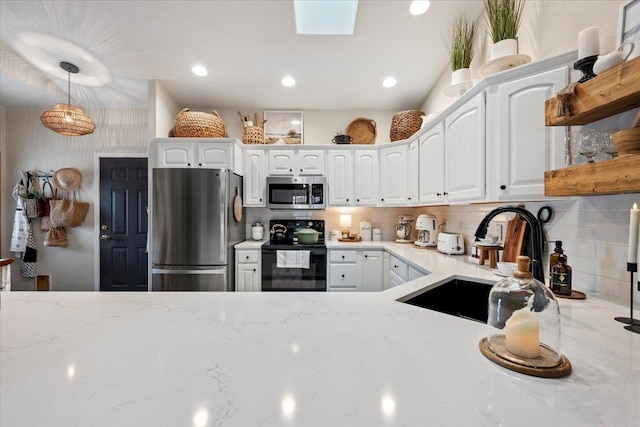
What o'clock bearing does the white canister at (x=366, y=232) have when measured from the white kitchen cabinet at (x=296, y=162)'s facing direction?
The white canister is roughly at 9 o'clock from the white kitchen cabinet.

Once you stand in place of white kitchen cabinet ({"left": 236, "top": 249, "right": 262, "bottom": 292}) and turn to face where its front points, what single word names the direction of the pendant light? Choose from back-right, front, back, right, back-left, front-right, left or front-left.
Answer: right

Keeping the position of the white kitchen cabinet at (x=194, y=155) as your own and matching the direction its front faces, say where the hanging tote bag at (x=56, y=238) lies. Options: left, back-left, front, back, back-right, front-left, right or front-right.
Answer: back-right

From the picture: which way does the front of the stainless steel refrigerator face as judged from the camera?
facing the viewer

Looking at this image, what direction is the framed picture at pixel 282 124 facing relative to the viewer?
toward the camera

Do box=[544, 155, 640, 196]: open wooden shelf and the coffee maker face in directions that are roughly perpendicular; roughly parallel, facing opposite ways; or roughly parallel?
roughly parallel

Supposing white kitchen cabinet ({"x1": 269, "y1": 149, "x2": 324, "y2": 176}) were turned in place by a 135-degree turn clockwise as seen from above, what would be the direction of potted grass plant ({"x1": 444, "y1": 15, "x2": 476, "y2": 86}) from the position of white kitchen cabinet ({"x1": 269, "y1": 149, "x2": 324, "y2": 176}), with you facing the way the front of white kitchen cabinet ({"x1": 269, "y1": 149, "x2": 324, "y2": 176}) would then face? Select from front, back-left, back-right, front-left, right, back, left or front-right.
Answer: back

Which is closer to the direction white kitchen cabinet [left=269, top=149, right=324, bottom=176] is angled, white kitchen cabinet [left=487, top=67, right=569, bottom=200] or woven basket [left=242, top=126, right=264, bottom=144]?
the white kitchen cabinet

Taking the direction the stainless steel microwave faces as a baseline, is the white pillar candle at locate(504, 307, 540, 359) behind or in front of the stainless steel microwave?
in front

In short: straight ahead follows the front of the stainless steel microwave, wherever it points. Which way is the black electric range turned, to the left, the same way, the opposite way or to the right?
the same way

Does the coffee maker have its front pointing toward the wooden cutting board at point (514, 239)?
no

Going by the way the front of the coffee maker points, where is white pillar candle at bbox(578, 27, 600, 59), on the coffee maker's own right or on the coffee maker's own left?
on the coffee maker's own left

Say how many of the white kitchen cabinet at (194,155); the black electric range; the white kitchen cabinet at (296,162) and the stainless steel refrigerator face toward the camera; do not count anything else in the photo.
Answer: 4

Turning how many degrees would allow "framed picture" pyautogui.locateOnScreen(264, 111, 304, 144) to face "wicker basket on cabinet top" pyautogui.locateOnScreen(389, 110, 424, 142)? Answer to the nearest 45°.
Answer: approximately 45° to its left

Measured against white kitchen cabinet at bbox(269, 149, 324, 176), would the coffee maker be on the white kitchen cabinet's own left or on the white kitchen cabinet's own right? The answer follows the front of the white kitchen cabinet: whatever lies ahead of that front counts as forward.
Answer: on the white kitchen cabinet's own left

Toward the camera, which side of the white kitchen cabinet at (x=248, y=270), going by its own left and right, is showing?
front

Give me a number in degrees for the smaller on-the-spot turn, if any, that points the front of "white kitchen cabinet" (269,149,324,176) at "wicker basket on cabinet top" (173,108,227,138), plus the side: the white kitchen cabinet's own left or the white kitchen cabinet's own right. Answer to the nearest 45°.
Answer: approximately 90° to the white kitchen cabinet's own right
